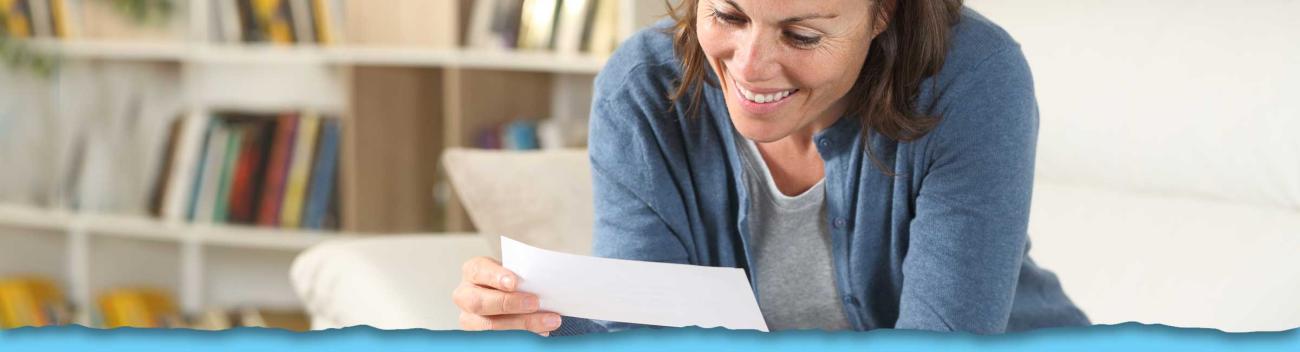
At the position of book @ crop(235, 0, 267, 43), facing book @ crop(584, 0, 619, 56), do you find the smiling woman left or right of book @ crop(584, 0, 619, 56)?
right

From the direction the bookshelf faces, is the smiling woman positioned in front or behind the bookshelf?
in front

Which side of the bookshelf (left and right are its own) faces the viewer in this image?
front

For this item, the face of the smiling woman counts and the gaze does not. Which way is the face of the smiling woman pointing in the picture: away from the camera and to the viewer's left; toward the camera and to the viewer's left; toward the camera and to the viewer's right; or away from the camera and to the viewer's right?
toward the camera and to the viewer's left
